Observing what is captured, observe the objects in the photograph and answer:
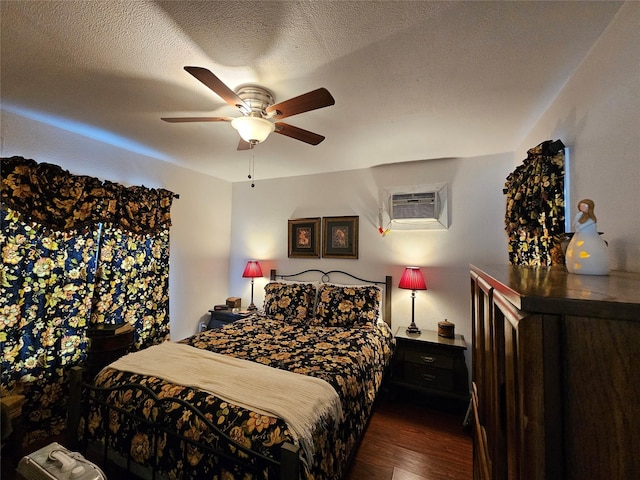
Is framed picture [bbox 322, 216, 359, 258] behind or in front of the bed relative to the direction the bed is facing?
behind

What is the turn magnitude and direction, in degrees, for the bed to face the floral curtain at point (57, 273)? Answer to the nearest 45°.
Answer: approximately 90° to its right

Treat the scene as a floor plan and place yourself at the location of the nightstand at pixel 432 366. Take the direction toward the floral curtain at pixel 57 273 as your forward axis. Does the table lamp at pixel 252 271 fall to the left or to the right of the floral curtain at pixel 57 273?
right

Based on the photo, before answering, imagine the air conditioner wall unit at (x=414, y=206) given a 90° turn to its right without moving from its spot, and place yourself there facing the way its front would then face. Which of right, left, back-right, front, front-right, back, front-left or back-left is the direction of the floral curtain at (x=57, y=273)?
front-left

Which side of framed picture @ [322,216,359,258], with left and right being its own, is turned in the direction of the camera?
front

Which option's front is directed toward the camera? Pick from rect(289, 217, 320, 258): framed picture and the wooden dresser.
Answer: the framed picture

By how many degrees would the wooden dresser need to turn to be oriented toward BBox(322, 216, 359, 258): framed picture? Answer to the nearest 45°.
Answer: approximately 45° to its right

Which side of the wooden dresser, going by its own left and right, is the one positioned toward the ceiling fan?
front

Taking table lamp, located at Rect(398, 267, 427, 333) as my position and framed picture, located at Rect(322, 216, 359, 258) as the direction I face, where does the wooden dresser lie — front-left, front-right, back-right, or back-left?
back-left

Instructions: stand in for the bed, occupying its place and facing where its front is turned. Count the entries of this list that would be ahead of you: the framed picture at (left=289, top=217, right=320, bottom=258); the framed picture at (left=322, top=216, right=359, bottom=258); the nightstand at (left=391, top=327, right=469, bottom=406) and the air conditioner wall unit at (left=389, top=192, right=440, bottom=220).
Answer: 0

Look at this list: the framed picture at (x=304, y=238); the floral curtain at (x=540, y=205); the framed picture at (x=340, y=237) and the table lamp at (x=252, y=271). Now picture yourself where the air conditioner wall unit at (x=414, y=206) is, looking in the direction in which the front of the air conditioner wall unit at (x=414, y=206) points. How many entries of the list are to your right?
3

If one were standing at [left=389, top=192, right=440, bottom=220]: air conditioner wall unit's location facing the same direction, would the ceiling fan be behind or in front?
in front

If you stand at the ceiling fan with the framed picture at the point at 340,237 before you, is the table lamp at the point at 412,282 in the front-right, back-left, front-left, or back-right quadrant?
front-right

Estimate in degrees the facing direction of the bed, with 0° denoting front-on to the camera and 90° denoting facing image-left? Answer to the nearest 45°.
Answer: approximately 45°

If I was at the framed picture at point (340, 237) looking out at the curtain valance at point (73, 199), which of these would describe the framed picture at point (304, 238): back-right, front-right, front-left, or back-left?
front-right

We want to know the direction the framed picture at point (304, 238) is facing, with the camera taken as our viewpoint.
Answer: facing the viewer

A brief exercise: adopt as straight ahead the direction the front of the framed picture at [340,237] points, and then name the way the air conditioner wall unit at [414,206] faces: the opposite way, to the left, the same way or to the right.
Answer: the same way

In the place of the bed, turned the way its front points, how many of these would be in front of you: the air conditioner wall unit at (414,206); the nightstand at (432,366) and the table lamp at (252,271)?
0
